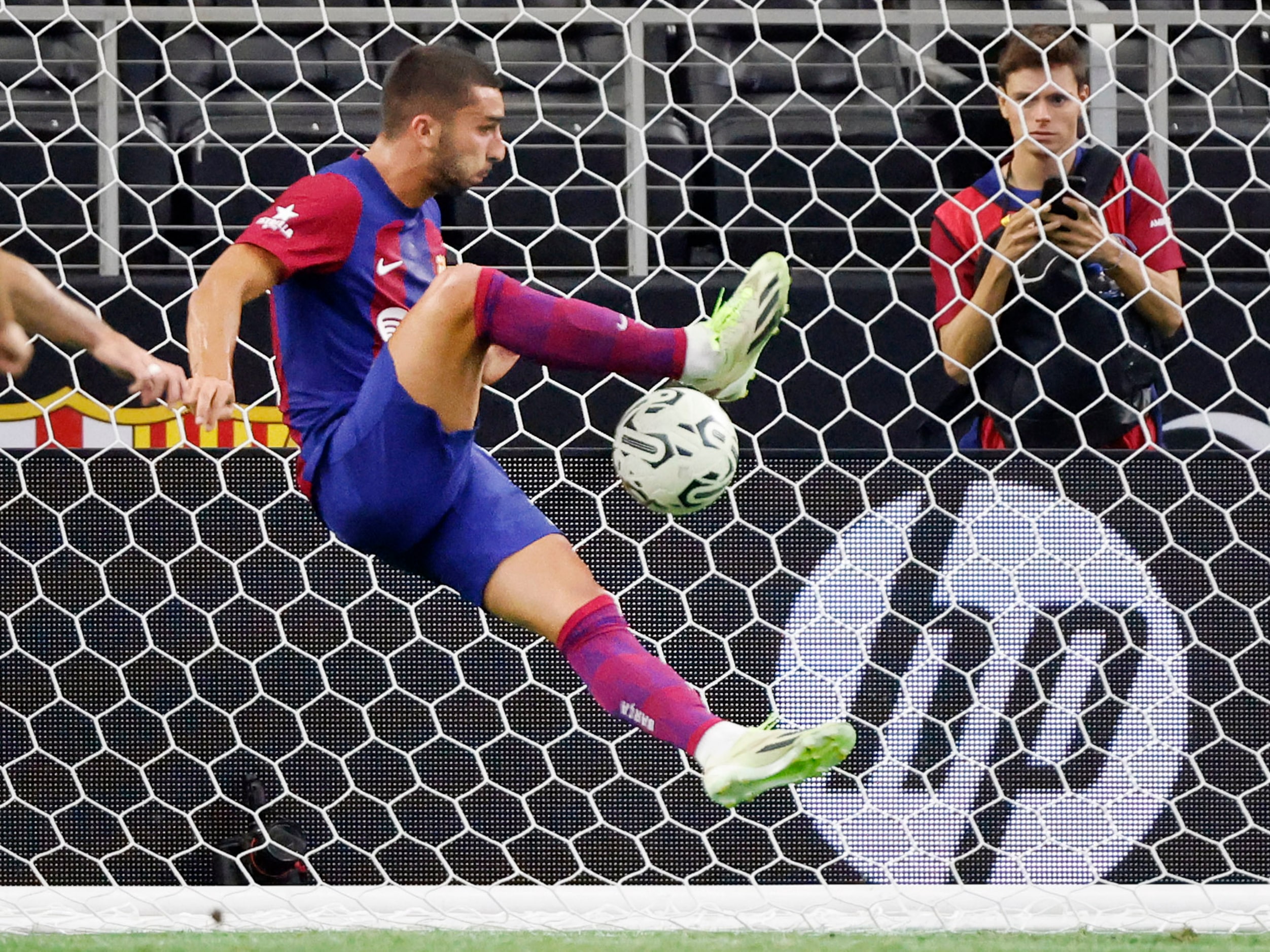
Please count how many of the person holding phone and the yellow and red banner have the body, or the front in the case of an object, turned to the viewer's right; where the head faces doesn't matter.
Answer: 0

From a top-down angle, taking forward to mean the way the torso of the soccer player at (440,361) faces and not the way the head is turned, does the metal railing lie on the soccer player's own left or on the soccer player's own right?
on the soccer player's own left

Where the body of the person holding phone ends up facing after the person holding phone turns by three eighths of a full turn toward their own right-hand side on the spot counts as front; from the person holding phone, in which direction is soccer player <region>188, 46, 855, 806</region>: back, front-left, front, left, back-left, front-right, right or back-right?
left

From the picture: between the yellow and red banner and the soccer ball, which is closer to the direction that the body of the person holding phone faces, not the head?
the soccer ball

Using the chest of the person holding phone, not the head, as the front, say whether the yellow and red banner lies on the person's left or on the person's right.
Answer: on the person's right

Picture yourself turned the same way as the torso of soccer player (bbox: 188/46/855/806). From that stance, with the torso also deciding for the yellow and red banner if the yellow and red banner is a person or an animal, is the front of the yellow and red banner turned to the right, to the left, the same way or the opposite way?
to the right

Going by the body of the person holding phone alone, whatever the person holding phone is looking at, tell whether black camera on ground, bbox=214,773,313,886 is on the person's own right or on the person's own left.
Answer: on the person's own right

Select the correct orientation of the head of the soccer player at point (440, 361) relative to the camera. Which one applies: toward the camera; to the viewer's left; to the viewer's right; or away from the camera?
to the viewer's right

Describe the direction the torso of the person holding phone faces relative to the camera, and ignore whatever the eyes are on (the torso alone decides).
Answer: toward the camera

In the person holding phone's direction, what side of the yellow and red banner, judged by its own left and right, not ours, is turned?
left

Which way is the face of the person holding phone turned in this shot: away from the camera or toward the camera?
toward the camera

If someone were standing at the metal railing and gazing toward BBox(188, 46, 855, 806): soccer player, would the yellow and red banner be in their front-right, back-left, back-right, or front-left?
front-right

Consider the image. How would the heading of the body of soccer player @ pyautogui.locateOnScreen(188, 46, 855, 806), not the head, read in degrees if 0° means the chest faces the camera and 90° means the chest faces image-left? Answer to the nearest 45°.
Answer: approximately 270°

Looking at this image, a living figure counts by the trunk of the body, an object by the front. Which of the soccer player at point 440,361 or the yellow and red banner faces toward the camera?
the yellow and red banner
